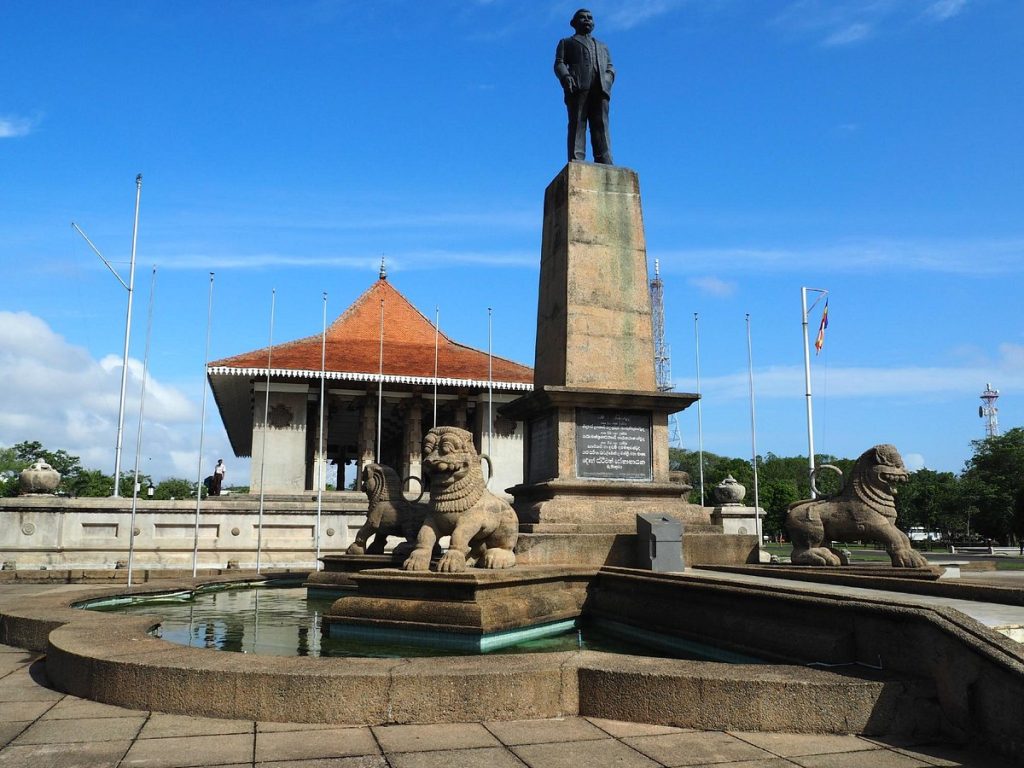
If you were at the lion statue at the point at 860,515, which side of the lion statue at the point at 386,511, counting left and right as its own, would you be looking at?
back

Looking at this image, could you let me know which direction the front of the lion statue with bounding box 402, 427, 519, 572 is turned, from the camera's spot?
facing the viewer and to the left of the viewer

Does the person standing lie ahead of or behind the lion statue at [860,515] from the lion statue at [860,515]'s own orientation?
behind

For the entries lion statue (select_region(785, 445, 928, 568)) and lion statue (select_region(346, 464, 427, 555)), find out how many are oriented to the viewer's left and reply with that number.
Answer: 1

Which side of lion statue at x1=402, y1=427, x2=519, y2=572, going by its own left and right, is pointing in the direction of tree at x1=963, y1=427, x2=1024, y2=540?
back

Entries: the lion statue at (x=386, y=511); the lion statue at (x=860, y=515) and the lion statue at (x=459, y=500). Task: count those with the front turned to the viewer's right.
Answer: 1

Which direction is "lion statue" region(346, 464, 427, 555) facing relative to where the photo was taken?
to the viewer's left

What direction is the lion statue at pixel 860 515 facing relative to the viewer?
to the viewer's right

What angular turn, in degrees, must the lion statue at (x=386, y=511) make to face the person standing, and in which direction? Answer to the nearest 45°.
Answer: approximately 90° to its right

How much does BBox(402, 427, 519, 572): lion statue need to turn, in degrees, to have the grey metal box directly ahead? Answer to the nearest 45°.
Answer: approximately 135° to its left

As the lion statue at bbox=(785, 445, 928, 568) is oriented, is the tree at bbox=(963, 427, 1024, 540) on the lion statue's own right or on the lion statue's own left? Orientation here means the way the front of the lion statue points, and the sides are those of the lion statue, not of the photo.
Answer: on the lion statue's own left

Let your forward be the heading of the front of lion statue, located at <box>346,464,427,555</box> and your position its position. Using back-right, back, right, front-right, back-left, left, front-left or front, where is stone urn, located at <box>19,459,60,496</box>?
front-right
